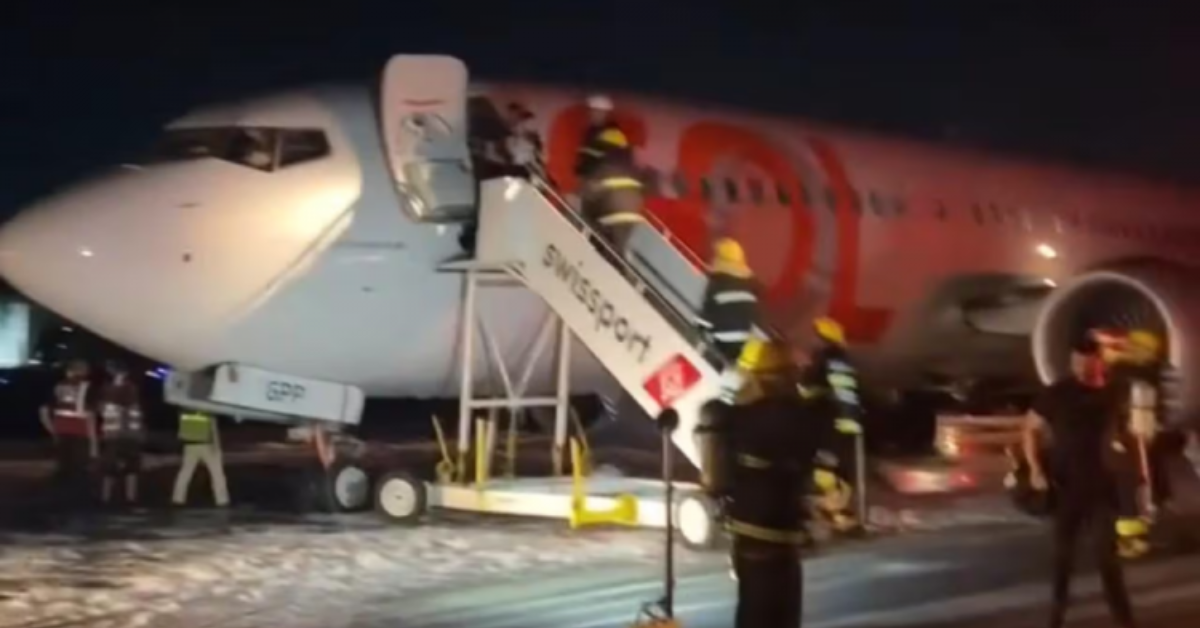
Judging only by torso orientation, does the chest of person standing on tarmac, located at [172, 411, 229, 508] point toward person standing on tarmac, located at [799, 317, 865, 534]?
no

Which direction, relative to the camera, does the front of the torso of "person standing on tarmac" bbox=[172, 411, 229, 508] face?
away from the camera

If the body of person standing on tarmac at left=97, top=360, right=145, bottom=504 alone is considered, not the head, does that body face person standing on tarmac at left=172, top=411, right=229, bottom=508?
no

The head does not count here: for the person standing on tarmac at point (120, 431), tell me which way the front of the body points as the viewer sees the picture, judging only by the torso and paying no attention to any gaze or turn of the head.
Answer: toward the camera

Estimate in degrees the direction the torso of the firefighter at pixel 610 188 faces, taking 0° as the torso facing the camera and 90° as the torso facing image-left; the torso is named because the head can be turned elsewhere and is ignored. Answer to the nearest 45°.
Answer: approximately 135°

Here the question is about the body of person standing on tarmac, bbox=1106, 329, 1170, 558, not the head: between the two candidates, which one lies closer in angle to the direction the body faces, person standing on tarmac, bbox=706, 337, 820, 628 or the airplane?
the airplane

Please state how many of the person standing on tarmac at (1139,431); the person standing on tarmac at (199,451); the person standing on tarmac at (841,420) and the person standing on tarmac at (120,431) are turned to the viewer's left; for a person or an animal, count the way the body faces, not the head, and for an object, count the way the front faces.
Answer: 1

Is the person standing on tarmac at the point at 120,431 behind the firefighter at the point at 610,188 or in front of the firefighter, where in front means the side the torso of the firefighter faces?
in front

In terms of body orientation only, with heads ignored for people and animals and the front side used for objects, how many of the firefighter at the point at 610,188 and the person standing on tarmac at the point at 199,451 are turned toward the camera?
0

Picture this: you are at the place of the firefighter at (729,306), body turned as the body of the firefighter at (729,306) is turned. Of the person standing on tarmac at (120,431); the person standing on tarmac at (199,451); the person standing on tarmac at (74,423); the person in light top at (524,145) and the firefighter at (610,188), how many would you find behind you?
0

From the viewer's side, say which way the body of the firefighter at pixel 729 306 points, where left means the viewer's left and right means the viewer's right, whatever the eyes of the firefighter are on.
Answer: facing away from the viewer and to the left of the viewer

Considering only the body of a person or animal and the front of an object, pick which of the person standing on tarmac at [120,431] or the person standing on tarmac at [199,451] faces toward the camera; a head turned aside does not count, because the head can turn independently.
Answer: the person standing on tarmac at [120,431]

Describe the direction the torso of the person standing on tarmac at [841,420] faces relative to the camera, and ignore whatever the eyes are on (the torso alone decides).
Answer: to the viewer's left
